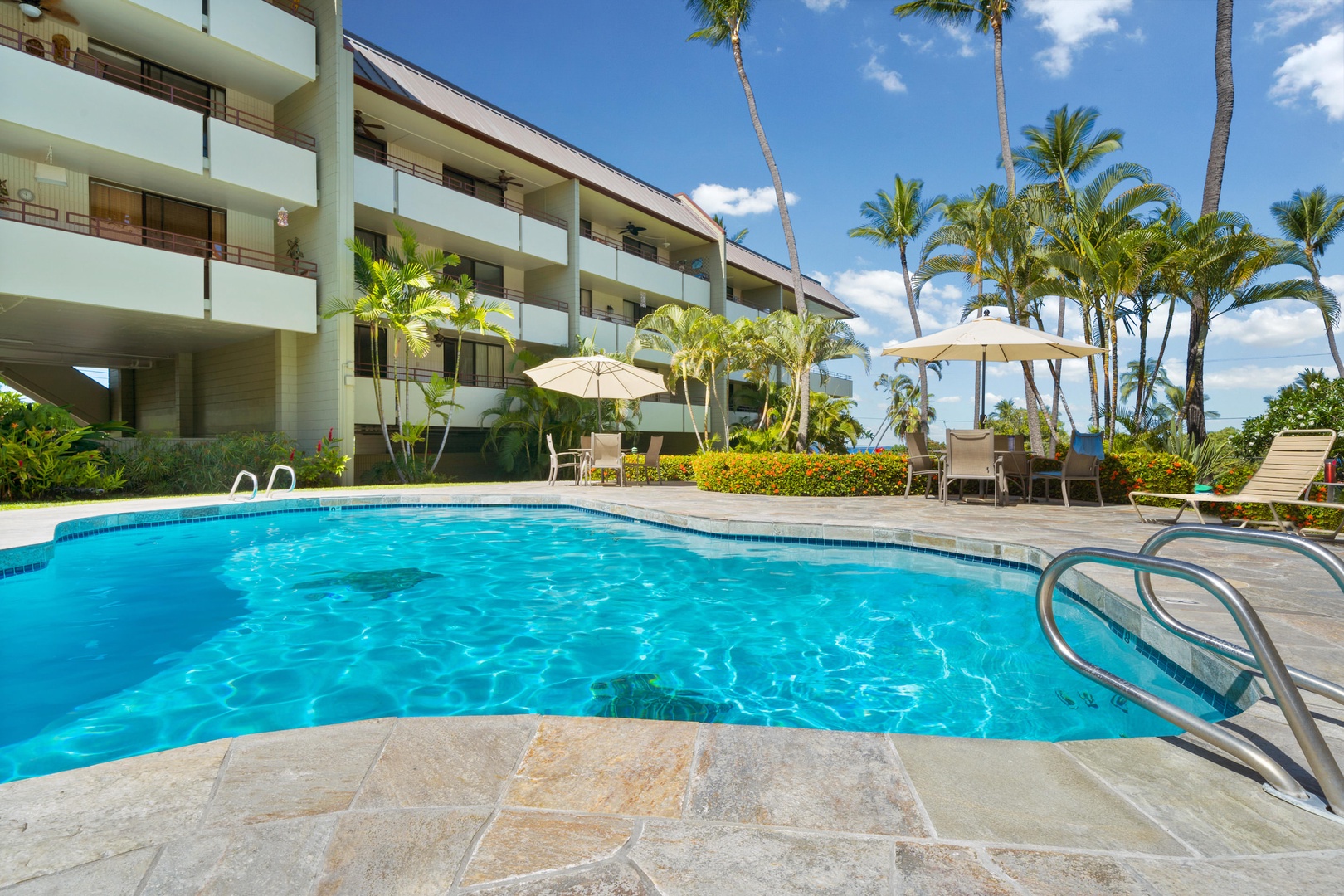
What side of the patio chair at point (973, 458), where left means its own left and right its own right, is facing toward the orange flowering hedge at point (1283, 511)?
right

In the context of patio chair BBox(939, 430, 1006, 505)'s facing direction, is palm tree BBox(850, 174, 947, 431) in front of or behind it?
in front

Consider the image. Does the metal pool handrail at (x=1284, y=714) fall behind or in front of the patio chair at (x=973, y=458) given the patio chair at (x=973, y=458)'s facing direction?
behind

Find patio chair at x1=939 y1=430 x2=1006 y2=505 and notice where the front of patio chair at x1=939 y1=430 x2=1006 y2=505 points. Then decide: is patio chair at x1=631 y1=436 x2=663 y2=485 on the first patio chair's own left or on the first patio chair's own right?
on the first patio chair's own left

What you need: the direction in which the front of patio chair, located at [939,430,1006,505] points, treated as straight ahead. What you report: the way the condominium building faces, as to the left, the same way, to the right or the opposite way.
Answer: to the right

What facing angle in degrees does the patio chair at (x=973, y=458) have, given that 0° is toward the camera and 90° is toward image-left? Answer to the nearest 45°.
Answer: approximately 180°

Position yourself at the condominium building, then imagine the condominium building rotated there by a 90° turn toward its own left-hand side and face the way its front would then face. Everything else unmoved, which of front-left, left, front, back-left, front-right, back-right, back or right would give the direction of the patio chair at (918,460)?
right

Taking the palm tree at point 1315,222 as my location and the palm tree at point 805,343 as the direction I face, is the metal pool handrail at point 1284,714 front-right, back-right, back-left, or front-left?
front-left

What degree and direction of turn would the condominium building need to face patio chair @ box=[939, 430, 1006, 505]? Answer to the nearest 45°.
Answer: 0° — it already faces it

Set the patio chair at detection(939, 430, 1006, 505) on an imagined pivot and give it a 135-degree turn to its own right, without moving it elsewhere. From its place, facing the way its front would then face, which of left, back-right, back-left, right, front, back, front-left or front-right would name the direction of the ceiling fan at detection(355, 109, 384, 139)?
back-right

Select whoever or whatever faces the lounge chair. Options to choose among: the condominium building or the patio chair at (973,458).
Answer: the condominium building

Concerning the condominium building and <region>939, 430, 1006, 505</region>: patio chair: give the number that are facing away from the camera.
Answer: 1

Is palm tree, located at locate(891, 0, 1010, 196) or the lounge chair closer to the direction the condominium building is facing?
the lounge chair

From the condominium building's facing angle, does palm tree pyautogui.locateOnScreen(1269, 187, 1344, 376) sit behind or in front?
in front

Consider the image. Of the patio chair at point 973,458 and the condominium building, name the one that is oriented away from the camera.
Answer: the patio chair

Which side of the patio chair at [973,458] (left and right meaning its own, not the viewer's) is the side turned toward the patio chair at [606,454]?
left

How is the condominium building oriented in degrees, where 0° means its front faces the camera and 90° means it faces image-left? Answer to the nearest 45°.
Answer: approximately 315°

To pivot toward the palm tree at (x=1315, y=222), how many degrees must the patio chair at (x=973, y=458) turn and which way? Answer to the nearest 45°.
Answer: approximately 45° to its right
